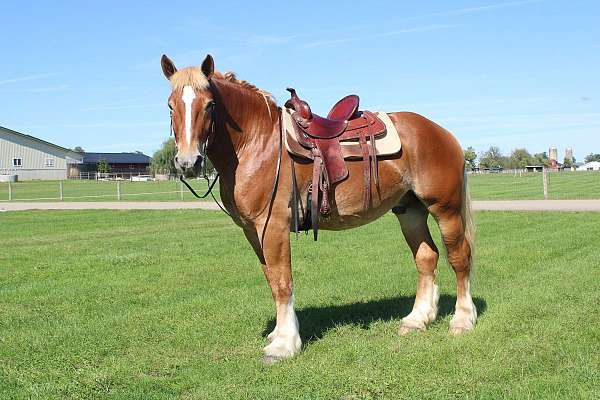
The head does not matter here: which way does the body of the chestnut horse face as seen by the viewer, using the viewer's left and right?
facing the viewer and to the left of the viewer
